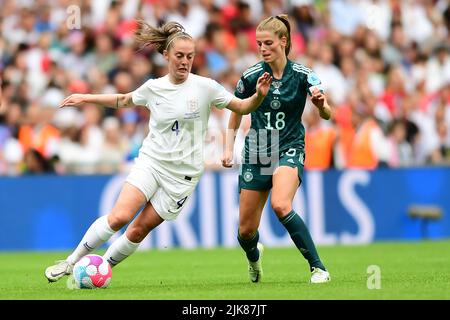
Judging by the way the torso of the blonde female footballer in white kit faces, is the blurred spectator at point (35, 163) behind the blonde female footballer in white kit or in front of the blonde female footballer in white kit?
behind

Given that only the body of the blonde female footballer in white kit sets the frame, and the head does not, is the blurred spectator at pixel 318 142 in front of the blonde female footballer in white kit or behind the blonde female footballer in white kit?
behind

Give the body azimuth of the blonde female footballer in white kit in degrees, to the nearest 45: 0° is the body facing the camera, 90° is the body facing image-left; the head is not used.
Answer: approximately 0°
